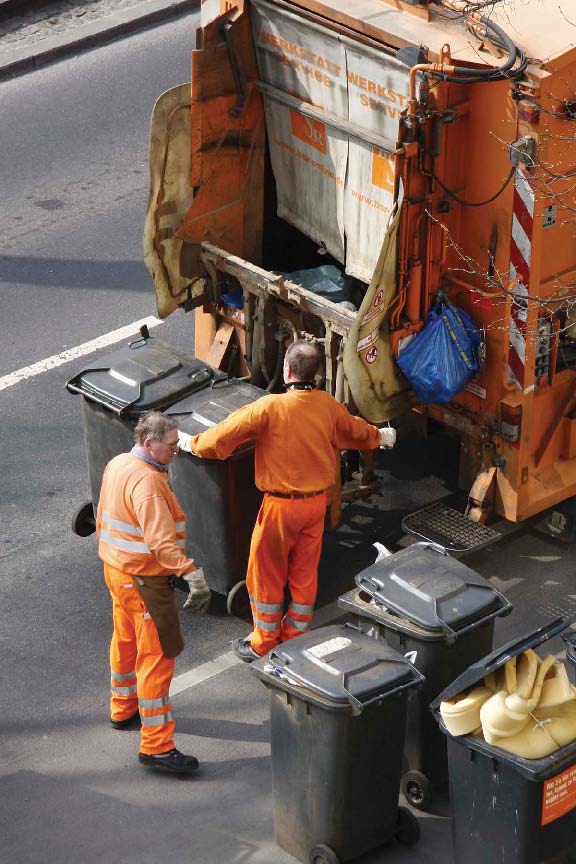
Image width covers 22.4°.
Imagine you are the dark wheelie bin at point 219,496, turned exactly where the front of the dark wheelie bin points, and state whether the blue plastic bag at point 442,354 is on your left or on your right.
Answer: on your right

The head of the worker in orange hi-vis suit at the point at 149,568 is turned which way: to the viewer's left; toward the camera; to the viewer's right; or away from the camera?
to the viewer's right

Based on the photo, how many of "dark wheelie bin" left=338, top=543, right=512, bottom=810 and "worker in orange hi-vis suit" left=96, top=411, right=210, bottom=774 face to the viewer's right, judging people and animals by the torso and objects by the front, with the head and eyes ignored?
1

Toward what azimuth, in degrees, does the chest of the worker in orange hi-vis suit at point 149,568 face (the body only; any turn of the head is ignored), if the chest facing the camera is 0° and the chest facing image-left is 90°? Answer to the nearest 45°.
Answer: approximately 270°

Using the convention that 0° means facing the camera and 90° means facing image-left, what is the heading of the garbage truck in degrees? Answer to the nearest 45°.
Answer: approximately 225°

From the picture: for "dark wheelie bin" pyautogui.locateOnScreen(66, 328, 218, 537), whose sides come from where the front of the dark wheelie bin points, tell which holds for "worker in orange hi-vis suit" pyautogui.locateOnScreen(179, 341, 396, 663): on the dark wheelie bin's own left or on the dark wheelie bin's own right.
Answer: on the dark wheelie bin's own right

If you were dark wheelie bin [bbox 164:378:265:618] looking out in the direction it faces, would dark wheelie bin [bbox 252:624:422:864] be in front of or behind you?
behind

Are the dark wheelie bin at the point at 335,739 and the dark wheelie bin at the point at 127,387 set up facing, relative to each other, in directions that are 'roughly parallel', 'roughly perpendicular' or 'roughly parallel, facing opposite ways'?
roughly perpendicular

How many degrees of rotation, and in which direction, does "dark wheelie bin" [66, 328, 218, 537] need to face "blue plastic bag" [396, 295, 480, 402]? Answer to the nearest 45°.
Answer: approximately 45° to its right
